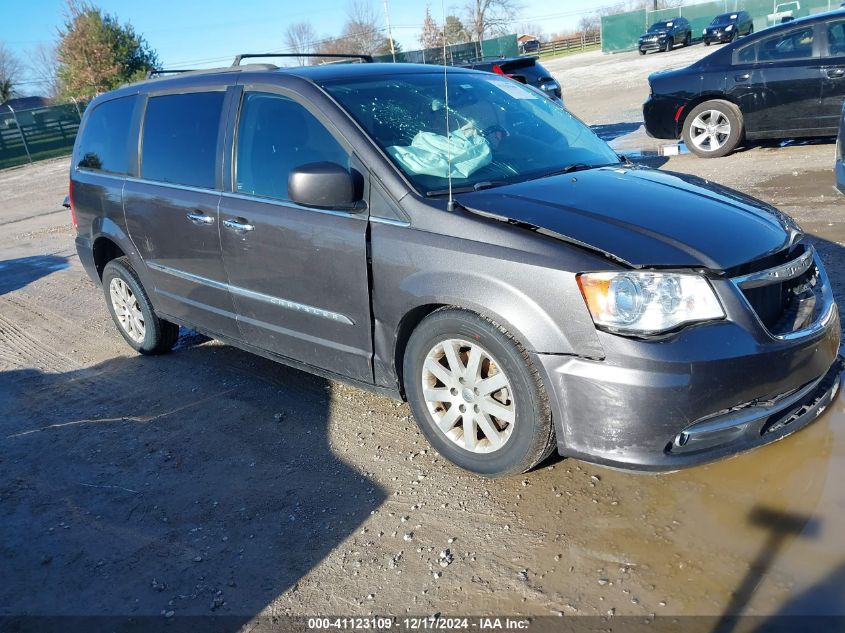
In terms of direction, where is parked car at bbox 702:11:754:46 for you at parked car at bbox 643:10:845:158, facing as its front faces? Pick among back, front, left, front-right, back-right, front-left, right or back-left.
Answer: left

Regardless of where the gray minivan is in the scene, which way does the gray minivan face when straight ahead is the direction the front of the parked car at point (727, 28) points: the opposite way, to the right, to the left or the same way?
to the left

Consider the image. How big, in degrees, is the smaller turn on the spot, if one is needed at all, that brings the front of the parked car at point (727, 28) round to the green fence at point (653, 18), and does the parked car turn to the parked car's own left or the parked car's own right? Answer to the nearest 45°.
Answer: approximately 90° to the parked car's own right

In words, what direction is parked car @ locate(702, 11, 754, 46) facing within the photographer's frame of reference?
facing the viewer and to the left of the viewer

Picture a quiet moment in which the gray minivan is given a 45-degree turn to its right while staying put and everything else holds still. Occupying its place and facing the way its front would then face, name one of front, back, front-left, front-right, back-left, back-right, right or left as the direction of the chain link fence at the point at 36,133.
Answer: back-right

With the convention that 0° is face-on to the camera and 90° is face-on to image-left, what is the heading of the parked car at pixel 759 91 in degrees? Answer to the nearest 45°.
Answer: approximately 270°

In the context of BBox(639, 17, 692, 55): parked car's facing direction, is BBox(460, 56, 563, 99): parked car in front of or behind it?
in front

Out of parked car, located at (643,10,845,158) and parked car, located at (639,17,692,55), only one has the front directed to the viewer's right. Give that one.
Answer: parked car, located at (643,10,845,158)

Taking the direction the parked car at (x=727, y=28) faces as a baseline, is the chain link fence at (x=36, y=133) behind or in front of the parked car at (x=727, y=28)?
in front

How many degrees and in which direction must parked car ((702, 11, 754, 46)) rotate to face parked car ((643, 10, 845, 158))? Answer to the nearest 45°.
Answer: approximately 45° to its left

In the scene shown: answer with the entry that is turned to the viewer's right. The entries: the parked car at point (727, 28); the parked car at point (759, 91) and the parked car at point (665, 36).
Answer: the parked car at point (759, 91)

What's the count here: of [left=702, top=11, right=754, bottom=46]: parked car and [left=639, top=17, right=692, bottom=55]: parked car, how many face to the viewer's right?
0

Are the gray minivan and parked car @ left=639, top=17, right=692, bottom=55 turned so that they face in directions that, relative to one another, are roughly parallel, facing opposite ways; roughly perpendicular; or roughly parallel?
roughly perpendicular

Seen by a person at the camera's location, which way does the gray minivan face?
facing the viewer and to the right of the viewer

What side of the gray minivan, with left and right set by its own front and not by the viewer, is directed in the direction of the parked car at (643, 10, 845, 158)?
left

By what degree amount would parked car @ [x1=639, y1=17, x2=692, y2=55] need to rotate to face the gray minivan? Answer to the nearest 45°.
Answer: approximately 45° to its left

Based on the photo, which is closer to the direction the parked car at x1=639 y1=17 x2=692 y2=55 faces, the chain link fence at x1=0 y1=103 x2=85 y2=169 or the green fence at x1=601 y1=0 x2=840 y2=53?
the chain link fence
